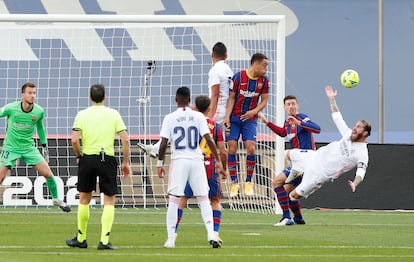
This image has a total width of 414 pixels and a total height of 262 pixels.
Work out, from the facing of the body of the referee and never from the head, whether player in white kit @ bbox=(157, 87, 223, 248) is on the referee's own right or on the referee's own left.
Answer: on the referee's own right

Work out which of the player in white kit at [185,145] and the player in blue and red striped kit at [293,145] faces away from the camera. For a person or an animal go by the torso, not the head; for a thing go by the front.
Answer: the player in white kit

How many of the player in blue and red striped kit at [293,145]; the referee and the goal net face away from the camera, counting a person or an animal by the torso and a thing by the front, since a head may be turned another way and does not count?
1

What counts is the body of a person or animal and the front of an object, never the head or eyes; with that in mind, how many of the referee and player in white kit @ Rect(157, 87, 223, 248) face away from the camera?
2

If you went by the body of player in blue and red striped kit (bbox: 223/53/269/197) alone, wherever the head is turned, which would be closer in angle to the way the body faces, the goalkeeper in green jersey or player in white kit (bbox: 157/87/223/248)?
the player in white kit

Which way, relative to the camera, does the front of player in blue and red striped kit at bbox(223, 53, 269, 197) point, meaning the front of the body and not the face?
toward the camera

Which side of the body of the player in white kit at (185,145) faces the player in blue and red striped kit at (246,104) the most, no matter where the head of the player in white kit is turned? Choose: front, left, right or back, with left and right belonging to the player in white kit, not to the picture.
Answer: front

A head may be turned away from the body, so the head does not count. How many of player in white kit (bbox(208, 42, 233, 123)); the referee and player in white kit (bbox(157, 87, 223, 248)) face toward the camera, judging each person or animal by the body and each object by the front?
0

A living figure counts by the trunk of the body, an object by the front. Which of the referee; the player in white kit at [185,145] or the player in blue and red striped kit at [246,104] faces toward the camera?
the player in blue and red striped kit

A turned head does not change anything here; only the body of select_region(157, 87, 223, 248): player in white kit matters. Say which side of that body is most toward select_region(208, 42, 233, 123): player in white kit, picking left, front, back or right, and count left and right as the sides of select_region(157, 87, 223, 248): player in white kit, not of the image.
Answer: front

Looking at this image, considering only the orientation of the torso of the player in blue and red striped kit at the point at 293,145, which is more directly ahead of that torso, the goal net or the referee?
the referee

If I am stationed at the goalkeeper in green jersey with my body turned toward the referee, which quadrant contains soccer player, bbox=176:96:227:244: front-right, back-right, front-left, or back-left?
front-left

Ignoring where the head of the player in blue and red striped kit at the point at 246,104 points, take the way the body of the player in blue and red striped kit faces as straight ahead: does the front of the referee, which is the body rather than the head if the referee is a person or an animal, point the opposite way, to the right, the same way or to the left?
the opposite way

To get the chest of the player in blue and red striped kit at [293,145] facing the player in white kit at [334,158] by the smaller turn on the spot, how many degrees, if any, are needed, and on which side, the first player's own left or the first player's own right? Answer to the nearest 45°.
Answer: approximately 90° to the first player's own left

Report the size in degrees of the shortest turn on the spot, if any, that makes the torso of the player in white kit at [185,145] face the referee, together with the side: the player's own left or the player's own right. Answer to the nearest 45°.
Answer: approximately 90° to the player's own left

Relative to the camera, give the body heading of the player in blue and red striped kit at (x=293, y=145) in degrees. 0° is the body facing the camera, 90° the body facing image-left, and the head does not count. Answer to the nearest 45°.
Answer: approximately 45°
